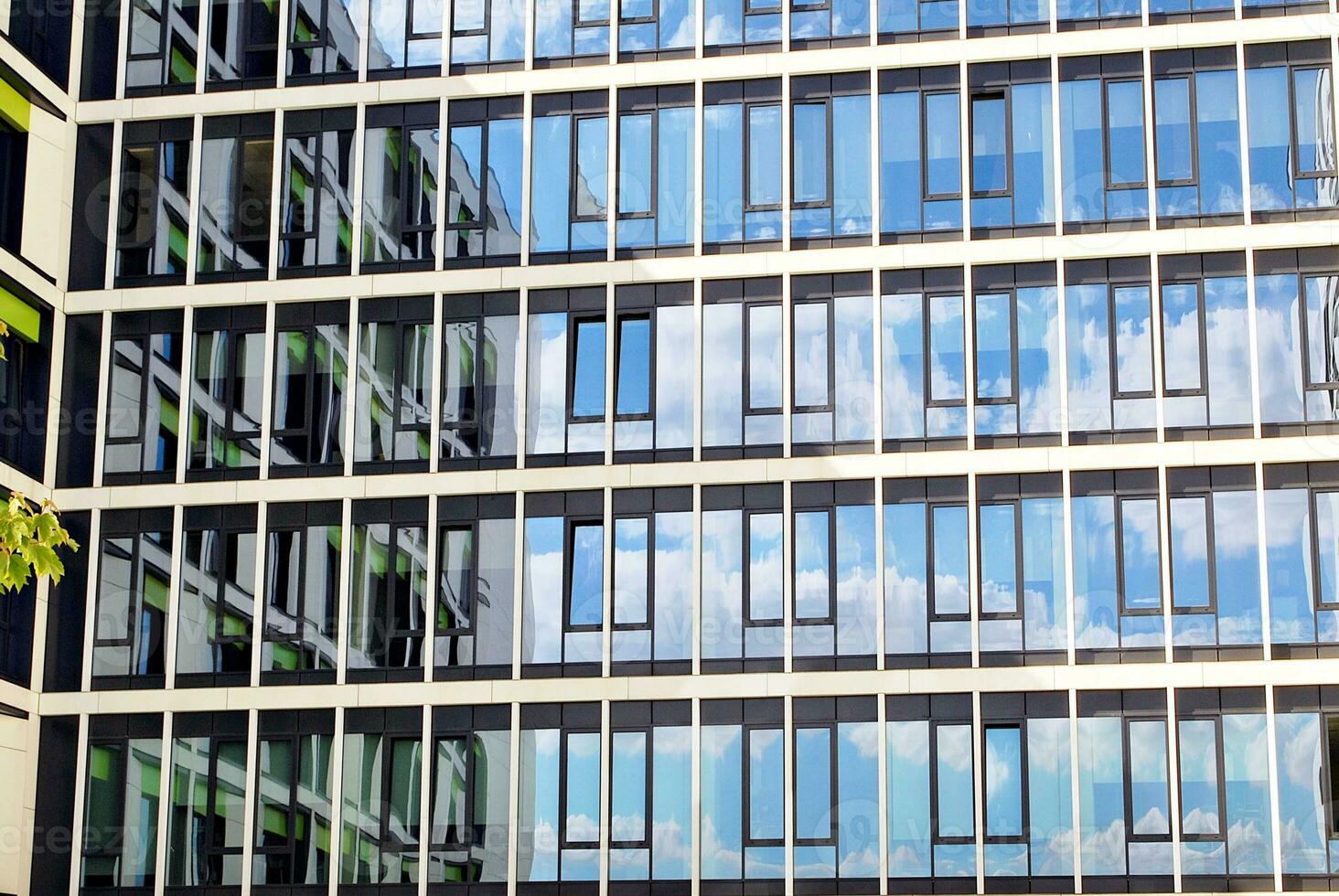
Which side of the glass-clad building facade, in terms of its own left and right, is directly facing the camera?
front
